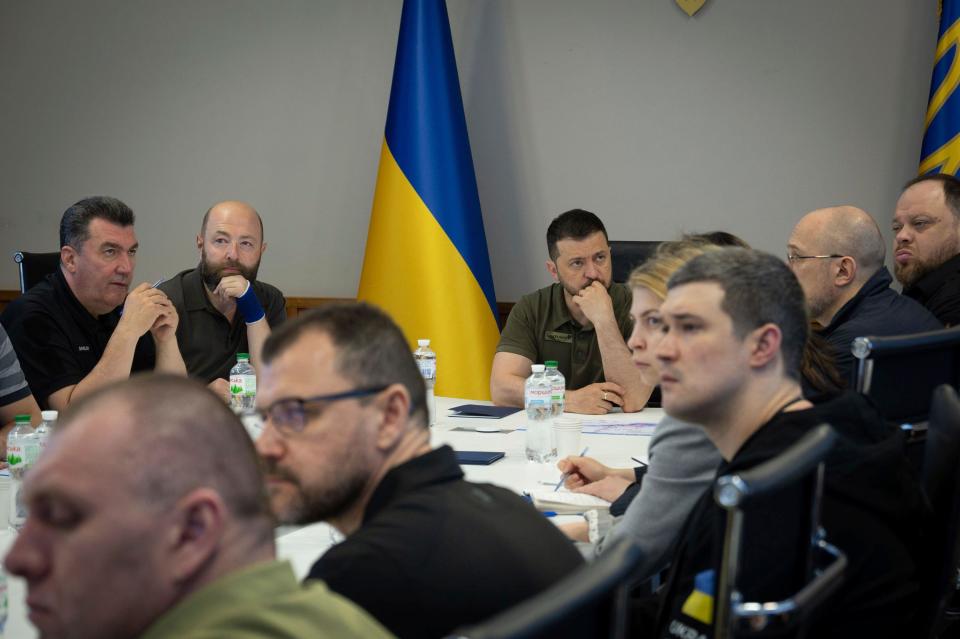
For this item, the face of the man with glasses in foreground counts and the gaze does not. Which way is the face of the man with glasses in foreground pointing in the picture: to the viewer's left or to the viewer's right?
to the viewer's left

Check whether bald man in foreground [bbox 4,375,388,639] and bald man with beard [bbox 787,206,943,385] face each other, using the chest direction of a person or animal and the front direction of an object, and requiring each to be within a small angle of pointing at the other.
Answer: no

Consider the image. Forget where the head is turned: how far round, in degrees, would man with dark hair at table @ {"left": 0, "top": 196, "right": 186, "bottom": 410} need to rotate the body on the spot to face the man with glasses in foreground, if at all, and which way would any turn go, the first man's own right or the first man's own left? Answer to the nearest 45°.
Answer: approximately 45° to the first man's own right

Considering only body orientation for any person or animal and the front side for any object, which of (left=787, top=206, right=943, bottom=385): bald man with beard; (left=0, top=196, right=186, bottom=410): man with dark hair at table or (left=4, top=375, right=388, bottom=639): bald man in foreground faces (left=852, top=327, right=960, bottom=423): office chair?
the man with dark hair at table

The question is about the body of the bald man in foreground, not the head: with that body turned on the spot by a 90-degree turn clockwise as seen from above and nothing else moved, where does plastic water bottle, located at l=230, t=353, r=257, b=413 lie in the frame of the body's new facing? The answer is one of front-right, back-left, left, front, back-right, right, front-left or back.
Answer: front

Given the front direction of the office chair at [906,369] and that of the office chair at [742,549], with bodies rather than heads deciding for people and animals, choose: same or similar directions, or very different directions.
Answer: same or similar directions

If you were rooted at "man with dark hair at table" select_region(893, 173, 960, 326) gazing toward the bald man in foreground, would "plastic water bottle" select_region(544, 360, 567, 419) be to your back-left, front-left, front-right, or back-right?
front-right

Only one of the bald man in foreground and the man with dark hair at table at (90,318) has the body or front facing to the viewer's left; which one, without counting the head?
the bald man in foreground

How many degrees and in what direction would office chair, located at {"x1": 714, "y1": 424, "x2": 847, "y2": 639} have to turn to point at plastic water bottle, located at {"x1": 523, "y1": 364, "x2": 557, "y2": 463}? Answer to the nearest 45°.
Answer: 0° — it already faces it

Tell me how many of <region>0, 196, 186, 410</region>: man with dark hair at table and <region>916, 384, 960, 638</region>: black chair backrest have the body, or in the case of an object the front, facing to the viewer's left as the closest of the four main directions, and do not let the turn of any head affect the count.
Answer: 1

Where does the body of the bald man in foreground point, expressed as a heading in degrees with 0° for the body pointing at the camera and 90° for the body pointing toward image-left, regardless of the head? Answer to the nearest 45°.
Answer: approximately 90°

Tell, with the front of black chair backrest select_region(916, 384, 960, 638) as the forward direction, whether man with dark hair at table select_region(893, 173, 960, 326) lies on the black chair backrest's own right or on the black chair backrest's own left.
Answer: on the black chair backrest's own right

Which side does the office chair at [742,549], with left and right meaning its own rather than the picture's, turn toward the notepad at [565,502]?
front

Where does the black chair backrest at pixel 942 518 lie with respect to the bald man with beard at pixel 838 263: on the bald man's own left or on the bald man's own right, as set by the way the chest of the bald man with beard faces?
on the bald man's own left

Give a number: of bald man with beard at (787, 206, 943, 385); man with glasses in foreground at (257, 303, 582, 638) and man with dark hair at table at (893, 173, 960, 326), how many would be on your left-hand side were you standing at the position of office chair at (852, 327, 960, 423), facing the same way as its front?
1

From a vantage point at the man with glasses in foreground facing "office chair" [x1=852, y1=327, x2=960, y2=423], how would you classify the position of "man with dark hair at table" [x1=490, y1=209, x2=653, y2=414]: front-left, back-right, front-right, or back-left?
front-left

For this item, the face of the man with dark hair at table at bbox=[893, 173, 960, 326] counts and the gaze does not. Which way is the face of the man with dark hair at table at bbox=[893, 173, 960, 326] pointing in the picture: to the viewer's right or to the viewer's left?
to the viewer's left

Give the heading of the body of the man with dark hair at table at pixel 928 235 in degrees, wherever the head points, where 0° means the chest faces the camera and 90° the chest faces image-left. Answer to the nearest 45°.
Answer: approximately 45°

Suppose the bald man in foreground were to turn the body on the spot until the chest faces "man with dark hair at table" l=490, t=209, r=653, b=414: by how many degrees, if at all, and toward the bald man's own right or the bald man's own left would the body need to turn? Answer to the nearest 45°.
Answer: approximately 135° to the bald man's own right

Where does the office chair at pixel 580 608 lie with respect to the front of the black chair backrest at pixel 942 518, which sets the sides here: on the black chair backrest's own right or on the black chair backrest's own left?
on the black chair backrest's own left
